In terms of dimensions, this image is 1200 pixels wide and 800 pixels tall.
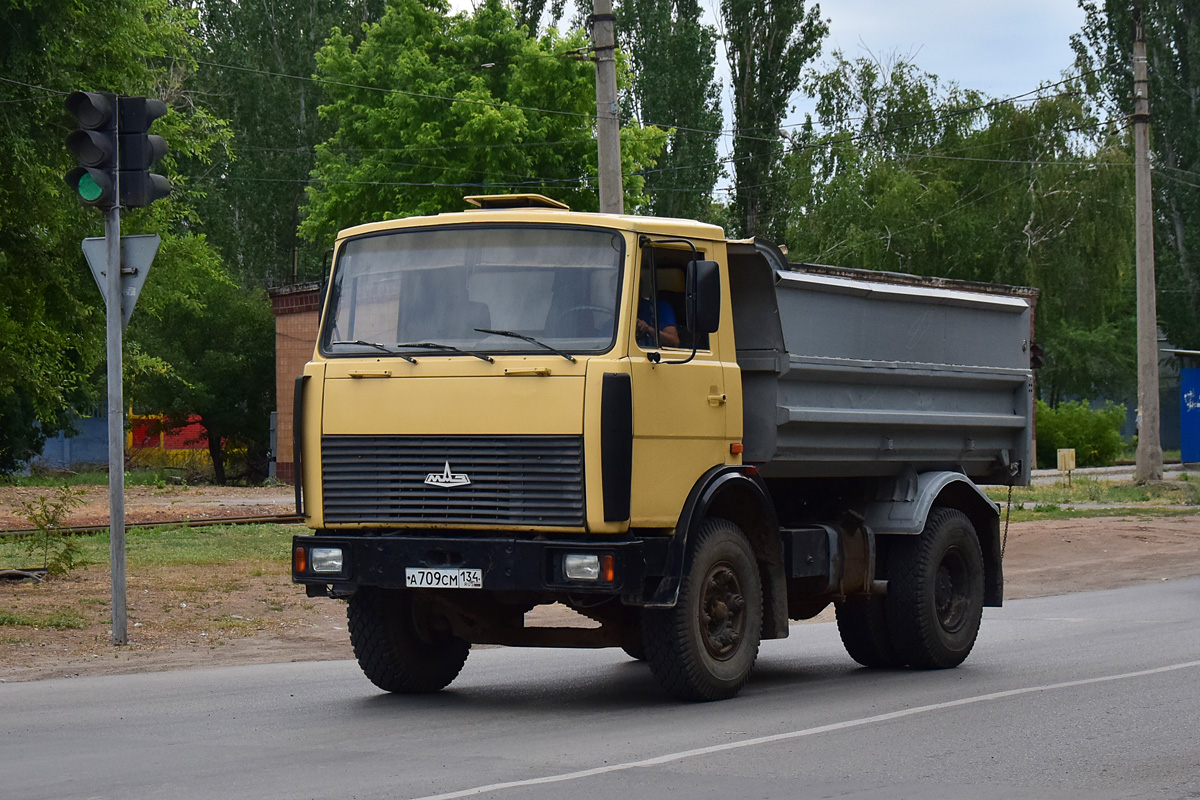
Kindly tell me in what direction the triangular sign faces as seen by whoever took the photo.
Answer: facing away from the viewer and to the right of the viewer

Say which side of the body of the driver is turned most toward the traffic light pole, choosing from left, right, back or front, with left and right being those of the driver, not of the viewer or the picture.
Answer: right

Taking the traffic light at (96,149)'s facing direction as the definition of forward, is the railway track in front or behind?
behind

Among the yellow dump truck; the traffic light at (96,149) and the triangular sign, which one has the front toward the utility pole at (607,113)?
the triangular sign

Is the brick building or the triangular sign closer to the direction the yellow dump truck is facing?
the triangular sign

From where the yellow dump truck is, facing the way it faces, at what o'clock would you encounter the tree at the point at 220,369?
The tree is roughly at 4 o'clock from the yellow dump truck.

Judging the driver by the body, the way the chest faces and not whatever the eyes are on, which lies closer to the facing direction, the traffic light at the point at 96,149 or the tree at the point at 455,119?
the traffic light

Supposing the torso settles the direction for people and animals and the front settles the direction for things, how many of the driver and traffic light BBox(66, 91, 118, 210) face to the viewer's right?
0

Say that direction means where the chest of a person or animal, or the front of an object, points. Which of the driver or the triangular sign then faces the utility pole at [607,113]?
the triangular sign

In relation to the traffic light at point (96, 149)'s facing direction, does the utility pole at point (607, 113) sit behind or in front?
behind

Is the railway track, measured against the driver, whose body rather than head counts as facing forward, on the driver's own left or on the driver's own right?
on the driver's own right

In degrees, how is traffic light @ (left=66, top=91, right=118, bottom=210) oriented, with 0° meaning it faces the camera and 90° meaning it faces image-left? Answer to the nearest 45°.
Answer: approximately 45°

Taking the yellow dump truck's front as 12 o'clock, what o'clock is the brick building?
The brick building is roughly at 4 o'clock from the yellow dump truck.

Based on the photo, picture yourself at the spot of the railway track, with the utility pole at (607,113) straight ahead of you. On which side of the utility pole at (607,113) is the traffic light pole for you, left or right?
right

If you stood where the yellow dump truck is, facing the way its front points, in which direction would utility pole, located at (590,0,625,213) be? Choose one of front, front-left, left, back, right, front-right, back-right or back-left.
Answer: back-right

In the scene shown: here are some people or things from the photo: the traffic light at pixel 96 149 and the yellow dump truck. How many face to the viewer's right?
0
